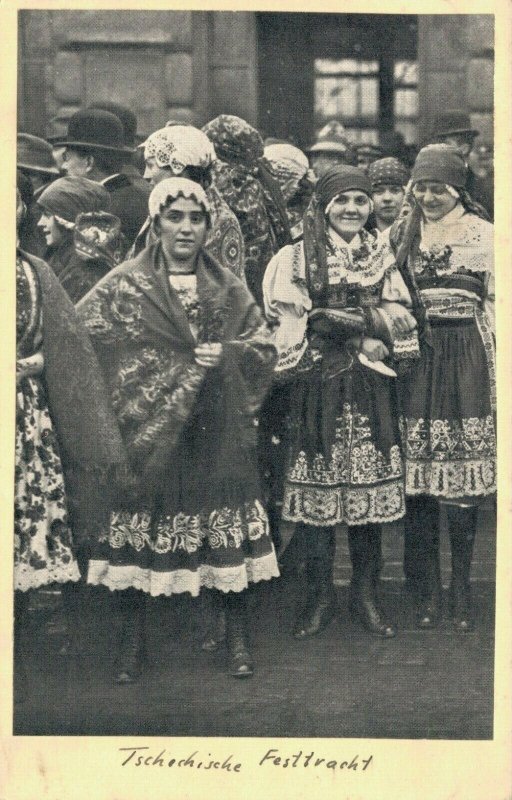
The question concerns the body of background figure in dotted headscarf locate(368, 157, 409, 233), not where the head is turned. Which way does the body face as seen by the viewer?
toward the camera
